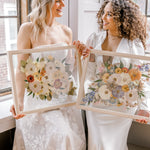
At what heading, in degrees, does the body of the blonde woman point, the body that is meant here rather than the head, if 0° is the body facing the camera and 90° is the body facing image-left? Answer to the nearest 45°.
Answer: approximately 315°

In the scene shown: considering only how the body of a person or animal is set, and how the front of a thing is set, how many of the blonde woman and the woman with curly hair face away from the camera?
0

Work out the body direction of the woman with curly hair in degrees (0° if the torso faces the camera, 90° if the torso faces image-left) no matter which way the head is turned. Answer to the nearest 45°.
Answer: approximately 45°
